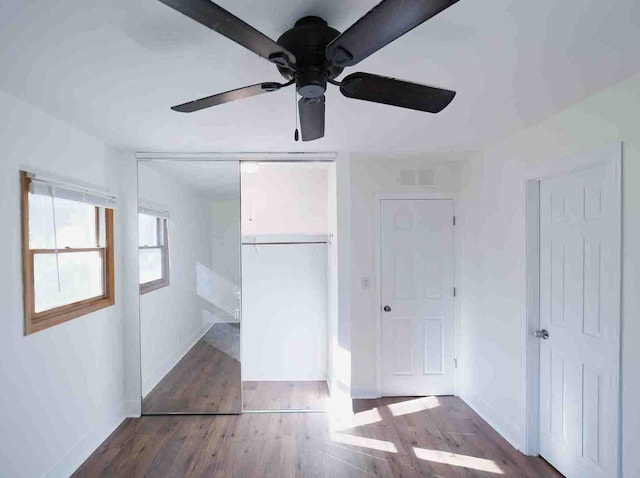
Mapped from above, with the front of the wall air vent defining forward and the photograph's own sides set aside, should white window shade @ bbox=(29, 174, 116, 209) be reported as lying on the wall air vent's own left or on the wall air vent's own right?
on the wall air vent's own right

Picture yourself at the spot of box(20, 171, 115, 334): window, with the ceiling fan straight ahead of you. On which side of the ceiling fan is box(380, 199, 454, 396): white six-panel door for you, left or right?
left

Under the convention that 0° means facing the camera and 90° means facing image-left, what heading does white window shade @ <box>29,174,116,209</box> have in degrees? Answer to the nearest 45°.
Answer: approximately 315°

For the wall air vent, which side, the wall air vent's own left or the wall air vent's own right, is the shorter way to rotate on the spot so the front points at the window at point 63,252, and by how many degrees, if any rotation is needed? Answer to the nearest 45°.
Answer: approximately 45° to the wall air vent's own right

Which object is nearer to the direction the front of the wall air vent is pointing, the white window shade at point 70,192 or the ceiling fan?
the ceiling fan

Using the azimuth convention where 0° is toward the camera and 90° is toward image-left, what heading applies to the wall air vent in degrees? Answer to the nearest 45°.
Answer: approximately 0°

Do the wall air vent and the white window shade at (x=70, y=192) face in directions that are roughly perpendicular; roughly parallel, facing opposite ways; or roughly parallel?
roughly perpendicular
